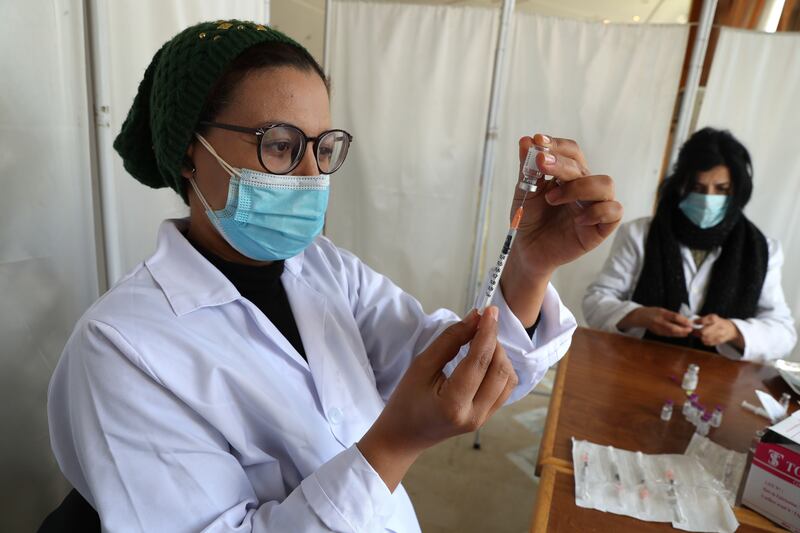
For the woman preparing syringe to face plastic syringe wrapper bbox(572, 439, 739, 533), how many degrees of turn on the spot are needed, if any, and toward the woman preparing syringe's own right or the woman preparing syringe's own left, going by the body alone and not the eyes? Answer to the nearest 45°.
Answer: approximately 45° to the woman preparing syringe's own left

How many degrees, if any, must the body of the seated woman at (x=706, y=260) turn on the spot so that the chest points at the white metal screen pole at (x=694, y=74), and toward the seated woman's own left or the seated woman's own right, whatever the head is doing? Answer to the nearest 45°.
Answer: approximately 180°

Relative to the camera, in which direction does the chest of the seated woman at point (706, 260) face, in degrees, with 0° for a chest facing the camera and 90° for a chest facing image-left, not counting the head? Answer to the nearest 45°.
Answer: approximately 0°

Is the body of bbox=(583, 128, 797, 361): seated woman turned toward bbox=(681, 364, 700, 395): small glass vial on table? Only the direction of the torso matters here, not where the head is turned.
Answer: yes

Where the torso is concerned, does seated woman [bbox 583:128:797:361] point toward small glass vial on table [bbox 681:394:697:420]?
yes

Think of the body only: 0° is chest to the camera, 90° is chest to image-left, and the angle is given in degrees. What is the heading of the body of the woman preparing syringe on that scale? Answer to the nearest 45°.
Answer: approximately 315°

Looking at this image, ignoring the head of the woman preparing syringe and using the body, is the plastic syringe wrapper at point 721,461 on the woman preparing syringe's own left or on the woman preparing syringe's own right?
on the woman preparing syringe's own left

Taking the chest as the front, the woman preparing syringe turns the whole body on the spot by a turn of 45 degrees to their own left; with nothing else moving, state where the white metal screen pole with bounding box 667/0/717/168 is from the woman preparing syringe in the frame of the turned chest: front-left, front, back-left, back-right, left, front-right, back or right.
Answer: front-left

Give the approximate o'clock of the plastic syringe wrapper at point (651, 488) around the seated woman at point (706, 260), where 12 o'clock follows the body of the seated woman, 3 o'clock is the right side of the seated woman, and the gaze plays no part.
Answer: The plastic syringe wrapper is roughly at 12 o'clock from the seated woman.

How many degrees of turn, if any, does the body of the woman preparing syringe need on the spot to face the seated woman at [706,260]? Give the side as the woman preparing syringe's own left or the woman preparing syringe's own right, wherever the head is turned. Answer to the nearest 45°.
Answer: approximately 90° to the woman preparing syringe's own left

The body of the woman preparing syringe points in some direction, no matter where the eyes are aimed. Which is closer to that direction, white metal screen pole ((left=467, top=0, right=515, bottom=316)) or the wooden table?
the wooden table
